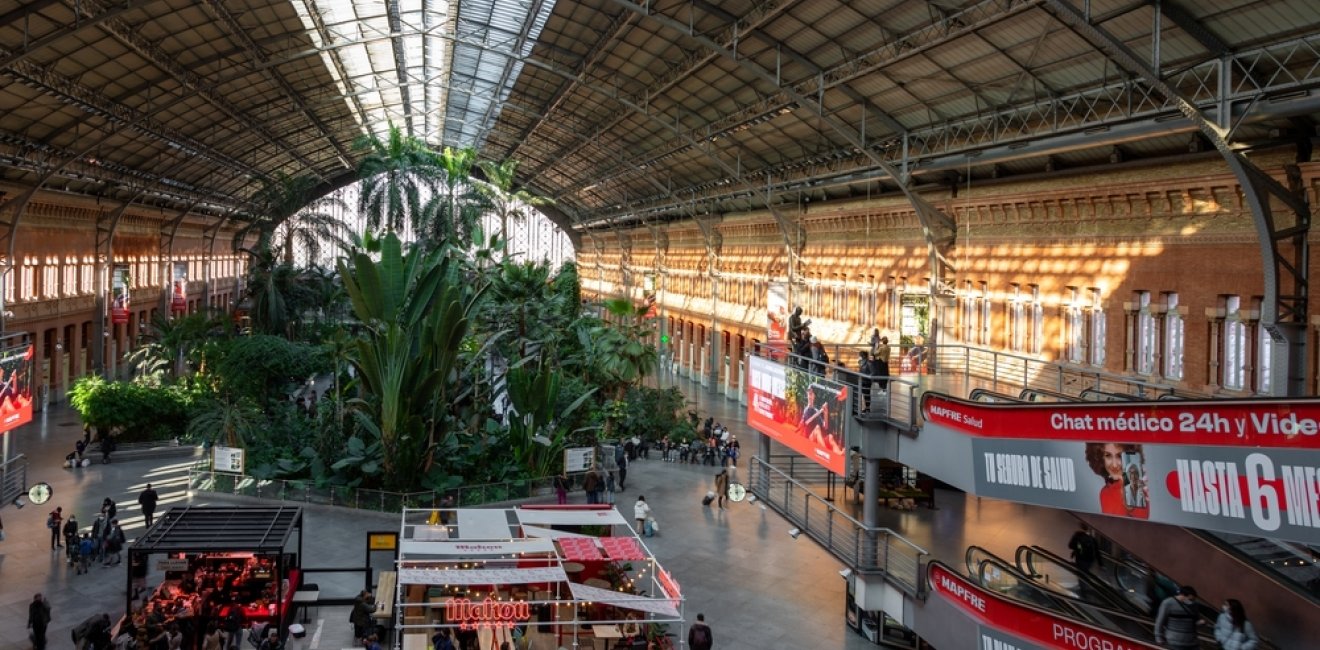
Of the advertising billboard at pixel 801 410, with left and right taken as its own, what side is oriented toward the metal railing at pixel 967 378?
back

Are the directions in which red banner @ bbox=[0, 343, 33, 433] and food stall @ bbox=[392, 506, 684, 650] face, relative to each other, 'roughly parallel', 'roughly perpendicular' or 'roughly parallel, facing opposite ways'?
roughly perpendicular

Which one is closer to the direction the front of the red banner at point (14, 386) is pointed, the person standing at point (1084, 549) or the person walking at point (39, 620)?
the person standing

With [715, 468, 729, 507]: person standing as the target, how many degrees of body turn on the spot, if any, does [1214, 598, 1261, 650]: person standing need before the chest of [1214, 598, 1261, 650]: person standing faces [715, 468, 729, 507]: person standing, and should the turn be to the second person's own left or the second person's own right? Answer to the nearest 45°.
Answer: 0° — they already face them

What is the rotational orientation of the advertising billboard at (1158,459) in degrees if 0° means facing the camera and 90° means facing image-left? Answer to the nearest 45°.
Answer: approximately 45°

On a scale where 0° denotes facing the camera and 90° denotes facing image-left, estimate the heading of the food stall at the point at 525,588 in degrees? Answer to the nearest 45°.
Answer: approximately 0°

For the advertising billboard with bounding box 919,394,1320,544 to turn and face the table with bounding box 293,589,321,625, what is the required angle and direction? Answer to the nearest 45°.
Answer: approximately 45° to its right

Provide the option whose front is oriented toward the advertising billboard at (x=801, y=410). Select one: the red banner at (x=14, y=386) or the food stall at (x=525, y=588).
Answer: the red banner

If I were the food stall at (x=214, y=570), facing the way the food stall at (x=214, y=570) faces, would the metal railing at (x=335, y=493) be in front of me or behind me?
behind

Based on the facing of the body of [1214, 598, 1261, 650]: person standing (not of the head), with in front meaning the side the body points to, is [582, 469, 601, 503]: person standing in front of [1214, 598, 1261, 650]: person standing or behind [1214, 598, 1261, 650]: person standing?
in front

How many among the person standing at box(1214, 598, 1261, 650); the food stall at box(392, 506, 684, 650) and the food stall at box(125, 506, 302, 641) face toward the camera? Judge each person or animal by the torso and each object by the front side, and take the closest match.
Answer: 2
